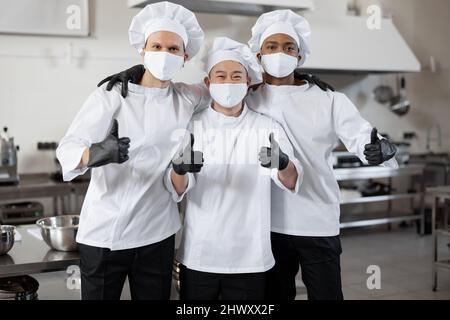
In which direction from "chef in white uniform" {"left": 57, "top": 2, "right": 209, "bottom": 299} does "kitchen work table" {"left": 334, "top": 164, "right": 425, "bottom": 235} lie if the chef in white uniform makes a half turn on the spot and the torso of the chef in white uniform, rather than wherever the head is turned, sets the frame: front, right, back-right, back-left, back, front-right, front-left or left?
front-right

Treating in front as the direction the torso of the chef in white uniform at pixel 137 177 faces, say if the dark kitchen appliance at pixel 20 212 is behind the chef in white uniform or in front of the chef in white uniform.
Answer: behind

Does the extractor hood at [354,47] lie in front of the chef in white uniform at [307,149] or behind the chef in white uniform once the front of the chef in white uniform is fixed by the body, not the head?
behind

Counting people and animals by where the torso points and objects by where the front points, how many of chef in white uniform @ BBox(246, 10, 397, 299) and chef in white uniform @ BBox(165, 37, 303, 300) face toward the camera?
2

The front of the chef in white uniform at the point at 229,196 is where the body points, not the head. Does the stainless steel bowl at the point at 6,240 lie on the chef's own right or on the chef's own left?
on the chef's own right

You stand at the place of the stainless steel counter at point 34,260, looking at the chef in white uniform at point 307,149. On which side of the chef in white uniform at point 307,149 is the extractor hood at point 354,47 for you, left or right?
left

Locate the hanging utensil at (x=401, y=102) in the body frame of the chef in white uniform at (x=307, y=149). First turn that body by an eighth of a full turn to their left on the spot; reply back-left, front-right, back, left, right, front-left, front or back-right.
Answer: back-left

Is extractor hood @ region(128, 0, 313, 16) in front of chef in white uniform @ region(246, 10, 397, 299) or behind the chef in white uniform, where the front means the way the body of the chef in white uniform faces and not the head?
behind
